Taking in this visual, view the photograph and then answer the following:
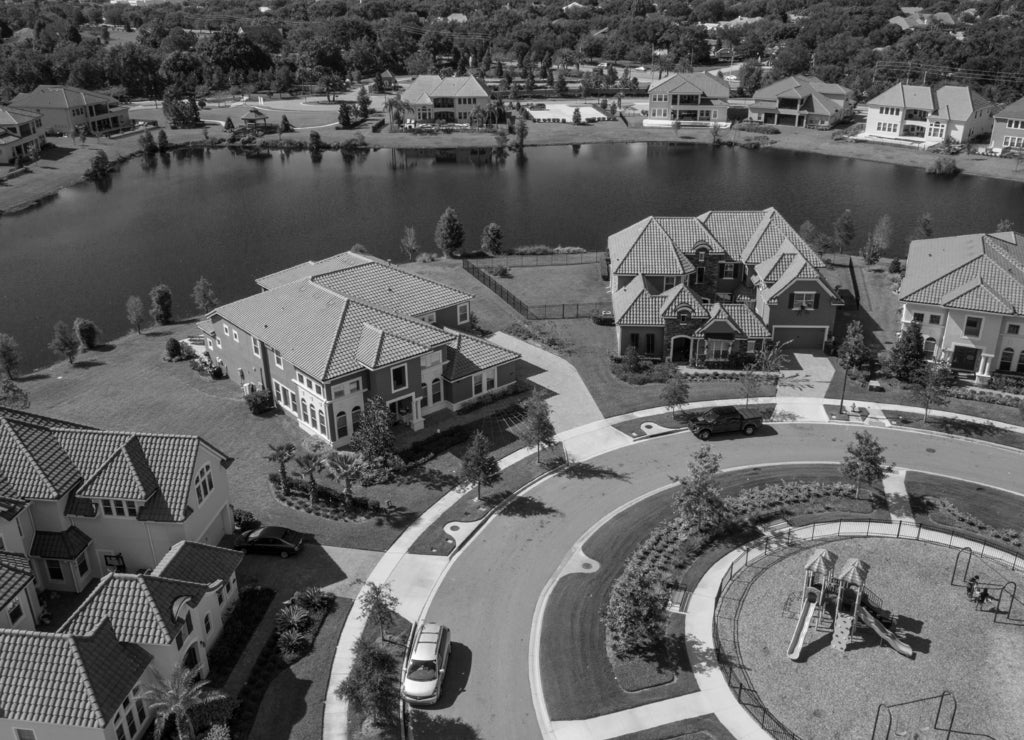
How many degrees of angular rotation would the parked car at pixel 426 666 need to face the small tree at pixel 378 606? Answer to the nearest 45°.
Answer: approximately 135° to its right

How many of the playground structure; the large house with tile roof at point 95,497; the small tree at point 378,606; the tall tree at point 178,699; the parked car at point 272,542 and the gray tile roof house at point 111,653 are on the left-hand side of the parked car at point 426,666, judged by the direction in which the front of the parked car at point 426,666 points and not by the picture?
1

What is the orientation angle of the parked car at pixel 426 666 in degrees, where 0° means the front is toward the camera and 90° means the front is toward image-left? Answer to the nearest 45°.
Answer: approximately 0°

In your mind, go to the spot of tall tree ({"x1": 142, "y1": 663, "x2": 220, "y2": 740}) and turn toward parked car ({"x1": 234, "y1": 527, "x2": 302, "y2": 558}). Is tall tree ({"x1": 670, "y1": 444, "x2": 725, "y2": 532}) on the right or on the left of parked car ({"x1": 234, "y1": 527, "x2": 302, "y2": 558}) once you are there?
right

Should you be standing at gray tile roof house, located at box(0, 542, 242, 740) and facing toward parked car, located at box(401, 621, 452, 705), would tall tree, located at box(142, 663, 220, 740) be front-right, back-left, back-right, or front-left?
front-right

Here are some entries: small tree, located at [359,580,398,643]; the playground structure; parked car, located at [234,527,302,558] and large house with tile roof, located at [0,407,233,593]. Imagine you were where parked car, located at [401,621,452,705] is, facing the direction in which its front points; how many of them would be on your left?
1

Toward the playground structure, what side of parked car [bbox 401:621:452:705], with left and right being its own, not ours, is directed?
left

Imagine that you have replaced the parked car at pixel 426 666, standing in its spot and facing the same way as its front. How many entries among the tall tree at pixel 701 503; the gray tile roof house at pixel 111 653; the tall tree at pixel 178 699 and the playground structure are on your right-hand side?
2

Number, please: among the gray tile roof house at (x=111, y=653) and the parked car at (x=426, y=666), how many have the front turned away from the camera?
0

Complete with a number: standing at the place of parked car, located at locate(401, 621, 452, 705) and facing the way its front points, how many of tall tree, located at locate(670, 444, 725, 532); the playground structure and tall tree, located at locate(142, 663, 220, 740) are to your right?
1

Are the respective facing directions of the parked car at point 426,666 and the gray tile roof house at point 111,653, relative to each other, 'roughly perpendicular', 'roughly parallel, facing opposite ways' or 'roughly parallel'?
roughly perpendicular

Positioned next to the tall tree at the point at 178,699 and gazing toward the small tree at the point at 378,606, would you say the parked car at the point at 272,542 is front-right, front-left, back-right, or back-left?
front-left

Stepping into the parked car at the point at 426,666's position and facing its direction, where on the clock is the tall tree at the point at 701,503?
The tall tree is roughly at 8 o'clock from the parked car.

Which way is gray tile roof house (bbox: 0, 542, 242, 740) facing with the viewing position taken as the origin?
facing the viewer and to the right of the viewer

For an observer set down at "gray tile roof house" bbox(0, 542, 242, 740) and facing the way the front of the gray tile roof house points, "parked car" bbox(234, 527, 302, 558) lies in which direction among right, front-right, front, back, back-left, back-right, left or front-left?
left

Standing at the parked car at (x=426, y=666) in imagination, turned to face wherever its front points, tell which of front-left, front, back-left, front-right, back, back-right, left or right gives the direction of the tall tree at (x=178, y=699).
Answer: right

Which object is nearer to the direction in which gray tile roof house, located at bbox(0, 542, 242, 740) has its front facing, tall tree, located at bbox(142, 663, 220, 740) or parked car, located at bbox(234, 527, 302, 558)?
the tall tree

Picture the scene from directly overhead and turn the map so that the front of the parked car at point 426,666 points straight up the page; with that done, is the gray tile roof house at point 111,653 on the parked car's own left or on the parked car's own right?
on the parked car's own right
